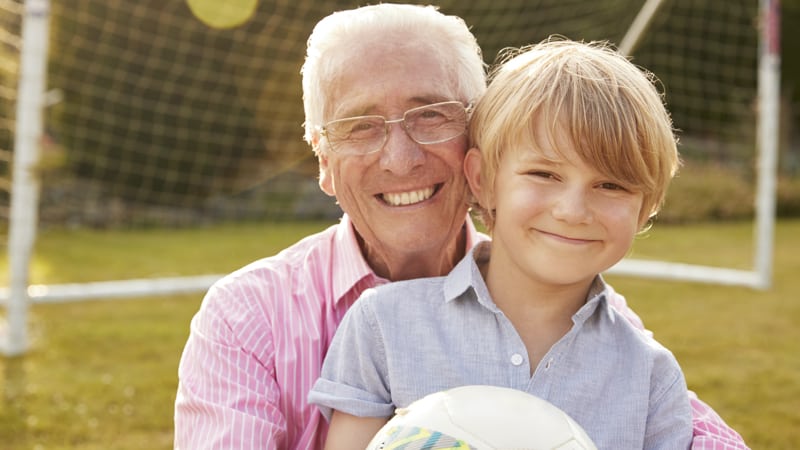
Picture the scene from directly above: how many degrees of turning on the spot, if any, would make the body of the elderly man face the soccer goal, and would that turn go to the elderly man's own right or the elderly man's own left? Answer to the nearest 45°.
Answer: approximately 180°

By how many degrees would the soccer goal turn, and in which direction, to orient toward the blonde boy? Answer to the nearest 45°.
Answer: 0° — it already faces them

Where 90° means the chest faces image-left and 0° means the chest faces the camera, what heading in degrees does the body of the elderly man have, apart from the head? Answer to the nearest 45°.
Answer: approximately 0°

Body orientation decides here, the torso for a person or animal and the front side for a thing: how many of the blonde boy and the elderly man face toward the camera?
2

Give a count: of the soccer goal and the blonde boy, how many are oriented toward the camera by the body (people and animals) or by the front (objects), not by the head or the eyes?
2

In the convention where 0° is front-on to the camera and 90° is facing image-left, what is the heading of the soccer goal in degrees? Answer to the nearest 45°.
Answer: approximately 0°
